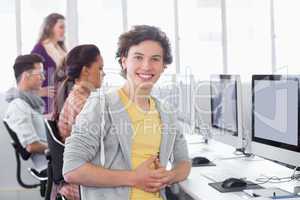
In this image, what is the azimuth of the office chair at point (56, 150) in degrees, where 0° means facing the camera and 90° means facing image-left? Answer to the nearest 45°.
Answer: approximately 270°

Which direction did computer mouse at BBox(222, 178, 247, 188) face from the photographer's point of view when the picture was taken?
facing to the right of the viewer

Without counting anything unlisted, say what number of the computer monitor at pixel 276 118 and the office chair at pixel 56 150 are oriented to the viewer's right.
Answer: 1

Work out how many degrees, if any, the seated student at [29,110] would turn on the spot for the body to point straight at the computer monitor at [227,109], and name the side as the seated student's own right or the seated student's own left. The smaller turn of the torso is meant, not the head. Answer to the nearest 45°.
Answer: approximately 45° to the seated student's own right

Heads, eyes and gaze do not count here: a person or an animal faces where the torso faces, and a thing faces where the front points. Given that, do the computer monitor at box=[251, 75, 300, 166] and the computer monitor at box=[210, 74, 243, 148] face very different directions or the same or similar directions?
same or similar directions

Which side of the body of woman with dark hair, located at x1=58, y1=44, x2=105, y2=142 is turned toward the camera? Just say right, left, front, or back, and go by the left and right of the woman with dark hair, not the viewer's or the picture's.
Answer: right

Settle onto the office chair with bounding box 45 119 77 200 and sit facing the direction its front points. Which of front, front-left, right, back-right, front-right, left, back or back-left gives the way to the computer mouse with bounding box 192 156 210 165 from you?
front

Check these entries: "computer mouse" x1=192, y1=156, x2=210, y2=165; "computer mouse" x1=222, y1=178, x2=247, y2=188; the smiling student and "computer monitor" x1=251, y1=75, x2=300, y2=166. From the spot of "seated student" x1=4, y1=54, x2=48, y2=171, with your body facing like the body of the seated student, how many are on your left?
0

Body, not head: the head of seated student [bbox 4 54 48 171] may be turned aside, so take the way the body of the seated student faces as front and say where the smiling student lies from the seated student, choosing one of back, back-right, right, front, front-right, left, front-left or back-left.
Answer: right

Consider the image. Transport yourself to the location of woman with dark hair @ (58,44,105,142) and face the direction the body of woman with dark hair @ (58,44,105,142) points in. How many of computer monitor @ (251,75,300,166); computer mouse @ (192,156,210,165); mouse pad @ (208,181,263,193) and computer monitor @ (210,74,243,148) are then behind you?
0

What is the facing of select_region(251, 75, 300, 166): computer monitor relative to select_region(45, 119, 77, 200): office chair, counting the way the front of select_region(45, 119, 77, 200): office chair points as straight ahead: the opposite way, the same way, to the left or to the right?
the opposite way

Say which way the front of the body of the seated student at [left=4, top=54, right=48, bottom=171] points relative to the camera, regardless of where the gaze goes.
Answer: to the viewer's right

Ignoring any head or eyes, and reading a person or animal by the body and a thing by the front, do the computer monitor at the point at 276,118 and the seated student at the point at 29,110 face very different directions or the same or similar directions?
very different directions

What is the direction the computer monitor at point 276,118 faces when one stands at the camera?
facing the viewer and to the left of the viewer

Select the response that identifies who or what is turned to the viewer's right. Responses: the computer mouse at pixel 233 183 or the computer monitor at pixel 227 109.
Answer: the computer mouse

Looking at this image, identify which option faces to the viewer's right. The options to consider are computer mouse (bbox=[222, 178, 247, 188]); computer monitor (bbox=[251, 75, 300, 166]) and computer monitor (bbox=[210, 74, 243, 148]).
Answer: the computer mouse

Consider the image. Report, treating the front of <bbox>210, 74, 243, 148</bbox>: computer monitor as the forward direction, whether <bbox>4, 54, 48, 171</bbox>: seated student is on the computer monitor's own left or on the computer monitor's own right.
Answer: on the computer monitor's own right

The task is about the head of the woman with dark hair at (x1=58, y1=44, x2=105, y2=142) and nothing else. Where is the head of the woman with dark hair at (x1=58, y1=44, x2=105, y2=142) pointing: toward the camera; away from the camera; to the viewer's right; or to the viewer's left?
to the viewer's right
